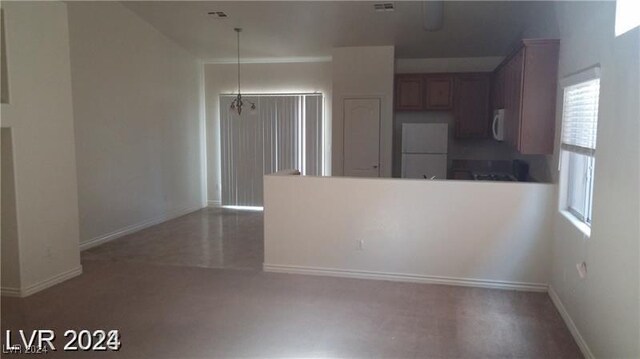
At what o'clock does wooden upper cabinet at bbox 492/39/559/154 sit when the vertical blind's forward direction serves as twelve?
The wooden upper cabinet is roughly at 11 o'clock from the vertical blind.

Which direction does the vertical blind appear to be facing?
toward the camera

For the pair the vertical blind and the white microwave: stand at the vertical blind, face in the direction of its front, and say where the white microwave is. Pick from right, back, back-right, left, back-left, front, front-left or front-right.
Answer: front-left

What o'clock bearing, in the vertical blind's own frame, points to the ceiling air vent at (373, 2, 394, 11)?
The ceiling air vent is roughly at 11 o'clock from the vertical blind.

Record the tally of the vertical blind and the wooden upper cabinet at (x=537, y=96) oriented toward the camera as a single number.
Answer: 1

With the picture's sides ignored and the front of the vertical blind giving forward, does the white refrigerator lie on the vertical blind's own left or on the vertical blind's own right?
on the vertical blind's own left

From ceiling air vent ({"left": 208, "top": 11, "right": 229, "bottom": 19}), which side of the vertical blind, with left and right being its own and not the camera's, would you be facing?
front

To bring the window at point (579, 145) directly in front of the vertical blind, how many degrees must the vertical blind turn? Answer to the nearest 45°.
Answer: approximately 45° to its left

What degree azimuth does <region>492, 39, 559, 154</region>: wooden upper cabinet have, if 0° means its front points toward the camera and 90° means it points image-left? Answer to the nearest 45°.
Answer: approximately 90°

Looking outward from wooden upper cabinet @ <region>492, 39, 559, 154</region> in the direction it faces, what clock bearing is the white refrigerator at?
The white refrigerator is roughly at 2 o'clock from the wooden upper cabinet.

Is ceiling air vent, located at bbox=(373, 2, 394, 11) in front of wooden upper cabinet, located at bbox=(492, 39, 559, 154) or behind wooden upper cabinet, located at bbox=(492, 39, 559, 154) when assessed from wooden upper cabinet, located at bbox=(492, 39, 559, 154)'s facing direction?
in front
